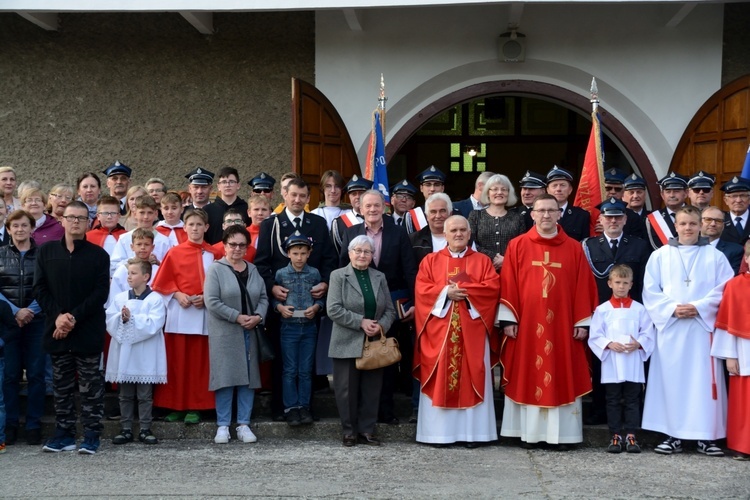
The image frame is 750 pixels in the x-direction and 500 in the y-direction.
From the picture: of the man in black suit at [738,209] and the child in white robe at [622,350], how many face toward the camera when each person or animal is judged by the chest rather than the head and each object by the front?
2

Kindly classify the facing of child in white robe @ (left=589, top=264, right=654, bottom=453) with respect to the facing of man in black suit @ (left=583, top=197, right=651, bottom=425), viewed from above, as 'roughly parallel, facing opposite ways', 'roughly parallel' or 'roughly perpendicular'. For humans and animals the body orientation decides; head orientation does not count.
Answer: roughly parallel

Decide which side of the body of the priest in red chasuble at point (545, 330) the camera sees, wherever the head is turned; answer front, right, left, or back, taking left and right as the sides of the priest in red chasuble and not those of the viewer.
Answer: front

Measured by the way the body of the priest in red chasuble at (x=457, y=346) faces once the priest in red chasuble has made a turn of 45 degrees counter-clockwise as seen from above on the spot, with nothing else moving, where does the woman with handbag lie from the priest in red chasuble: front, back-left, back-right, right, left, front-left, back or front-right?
back-right

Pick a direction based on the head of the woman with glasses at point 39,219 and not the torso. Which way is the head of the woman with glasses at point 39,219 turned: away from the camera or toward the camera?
toward the camera

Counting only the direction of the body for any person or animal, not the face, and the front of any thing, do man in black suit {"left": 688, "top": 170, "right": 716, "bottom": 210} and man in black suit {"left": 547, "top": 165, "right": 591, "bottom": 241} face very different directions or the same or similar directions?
same or similar directions

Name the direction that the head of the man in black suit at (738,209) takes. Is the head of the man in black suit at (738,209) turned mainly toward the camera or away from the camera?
toward the camera

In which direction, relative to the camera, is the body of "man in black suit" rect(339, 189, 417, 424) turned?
toward the camera

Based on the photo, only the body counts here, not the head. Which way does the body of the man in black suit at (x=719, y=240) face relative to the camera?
toward the camera

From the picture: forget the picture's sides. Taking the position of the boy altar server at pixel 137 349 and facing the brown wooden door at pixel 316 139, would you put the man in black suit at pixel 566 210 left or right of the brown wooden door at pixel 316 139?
right

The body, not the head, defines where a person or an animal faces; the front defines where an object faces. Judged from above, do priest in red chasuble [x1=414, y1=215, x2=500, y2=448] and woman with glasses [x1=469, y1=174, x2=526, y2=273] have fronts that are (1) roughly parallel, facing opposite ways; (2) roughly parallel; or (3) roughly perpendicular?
roughly parallel

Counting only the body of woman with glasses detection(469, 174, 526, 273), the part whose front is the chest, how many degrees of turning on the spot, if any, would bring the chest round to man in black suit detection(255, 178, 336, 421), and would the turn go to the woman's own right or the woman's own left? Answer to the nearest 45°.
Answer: approximately 90° to the woman's own right

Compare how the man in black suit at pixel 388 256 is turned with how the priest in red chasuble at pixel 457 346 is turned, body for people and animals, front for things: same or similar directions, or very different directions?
same or similar directions

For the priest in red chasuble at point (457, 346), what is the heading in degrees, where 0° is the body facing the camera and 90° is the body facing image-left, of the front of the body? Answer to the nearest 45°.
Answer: approximately 0°
